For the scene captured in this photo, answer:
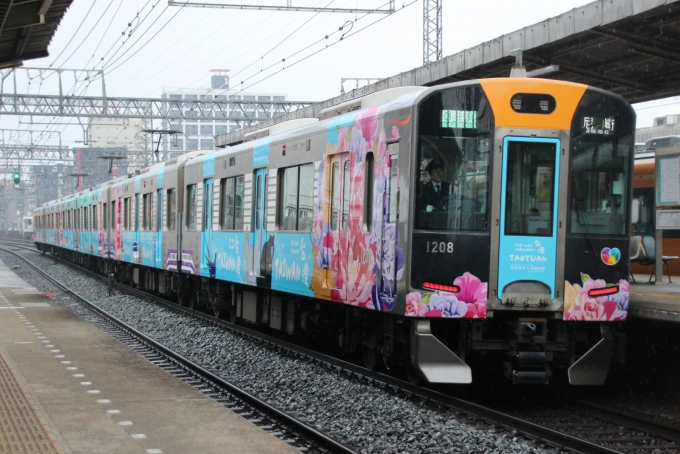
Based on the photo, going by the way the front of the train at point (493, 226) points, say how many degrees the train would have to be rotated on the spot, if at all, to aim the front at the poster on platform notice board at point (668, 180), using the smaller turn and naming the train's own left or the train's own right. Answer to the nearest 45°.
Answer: approximately 90° to the train's own left

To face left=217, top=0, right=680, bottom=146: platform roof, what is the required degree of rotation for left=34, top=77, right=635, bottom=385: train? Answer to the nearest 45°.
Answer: approximately 90° to its left

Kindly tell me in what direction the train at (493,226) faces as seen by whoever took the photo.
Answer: facing the viewer and to the right of the viewer

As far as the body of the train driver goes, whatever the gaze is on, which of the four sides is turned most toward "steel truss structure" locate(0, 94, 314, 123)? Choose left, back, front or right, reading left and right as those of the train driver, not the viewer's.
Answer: back
